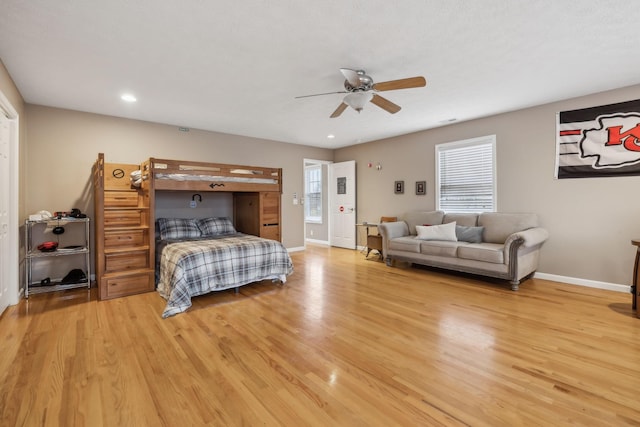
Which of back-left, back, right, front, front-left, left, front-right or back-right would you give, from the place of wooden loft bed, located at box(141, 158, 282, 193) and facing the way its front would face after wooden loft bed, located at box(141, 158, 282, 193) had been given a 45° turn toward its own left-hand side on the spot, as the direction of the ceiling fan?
front

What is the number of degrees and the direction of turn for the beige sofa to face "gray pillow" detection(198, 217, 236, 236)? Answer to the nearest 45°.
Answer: approximately 45° to its right

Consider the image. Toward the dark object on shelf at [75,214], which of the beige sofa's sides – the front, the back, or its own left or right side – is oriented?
front

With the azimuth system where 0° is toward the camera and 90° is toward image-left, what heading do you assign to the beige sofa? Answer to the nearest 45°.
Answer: approximately 45°

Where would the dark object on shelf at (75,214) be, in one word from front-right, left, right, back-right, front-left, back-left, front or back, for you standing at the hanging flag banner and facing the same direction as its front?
front-right

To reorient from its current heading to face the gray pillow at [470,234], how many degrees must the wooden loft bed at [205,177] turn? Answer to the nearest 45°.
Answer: approximately 90° to its left

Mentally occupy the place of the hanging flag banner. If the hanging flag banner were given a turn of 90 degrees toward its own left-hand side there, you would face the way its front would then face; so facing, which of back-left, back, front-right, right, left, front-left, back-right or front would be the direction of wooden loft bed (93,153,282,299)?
back-right

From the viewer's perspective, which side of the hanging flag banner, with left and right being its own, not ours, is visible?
front

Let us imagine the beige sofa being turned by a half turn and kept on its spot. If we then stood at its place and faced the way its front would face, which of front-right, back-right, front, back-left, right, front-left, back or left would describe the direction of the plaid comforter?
back

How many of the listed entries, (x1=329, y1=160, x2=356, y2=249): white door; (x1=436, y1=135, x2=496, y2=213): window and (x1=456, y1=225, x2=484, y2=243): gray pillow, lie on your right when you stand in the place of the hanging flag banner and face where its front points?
3

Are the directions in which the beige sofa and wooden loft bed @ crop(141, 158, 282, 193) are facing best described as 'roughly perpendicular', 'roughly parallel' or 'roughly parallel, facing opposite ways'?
roughly perpendicular

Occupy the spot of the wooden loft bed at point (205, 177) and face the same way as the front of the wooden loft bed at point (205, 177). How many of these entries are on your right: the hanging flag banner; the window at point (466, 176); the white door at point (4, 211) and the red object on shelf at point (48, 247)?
2

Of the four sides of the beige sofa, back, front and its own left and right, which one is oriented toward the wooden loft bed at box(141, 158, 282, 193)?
front
